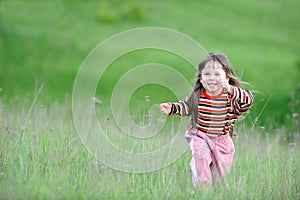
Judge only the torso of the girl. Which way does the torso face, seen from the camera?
toward the camera
